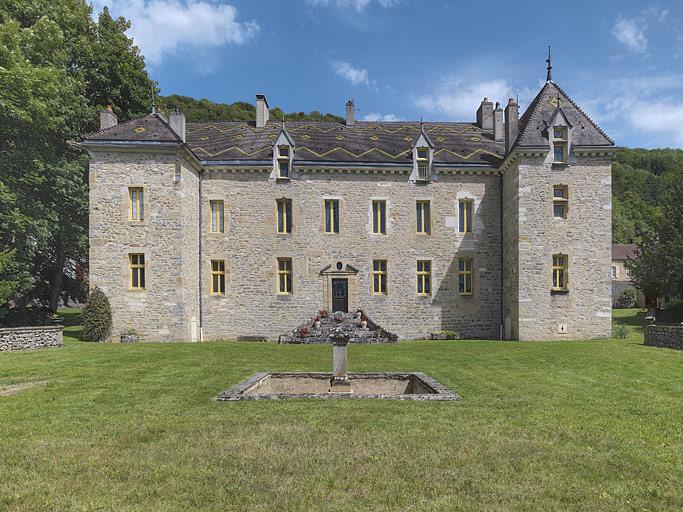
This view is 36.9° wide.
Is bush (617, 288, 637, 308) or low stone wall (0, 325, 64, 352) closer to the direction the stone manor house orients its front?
the low stone wall

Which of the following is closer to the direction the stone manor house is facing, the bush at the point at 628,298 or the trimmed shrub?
the trimmed shrub

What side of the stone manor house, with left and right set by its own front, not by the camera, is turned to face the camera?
front

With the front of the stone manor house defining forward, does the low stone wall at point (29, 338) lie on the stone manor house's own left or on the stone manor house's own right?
on the stone manor house's own right

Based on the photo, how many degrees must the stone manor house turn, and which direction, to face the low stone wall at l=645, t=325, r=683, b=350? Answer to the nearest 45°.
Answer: approximately 45° to its left
